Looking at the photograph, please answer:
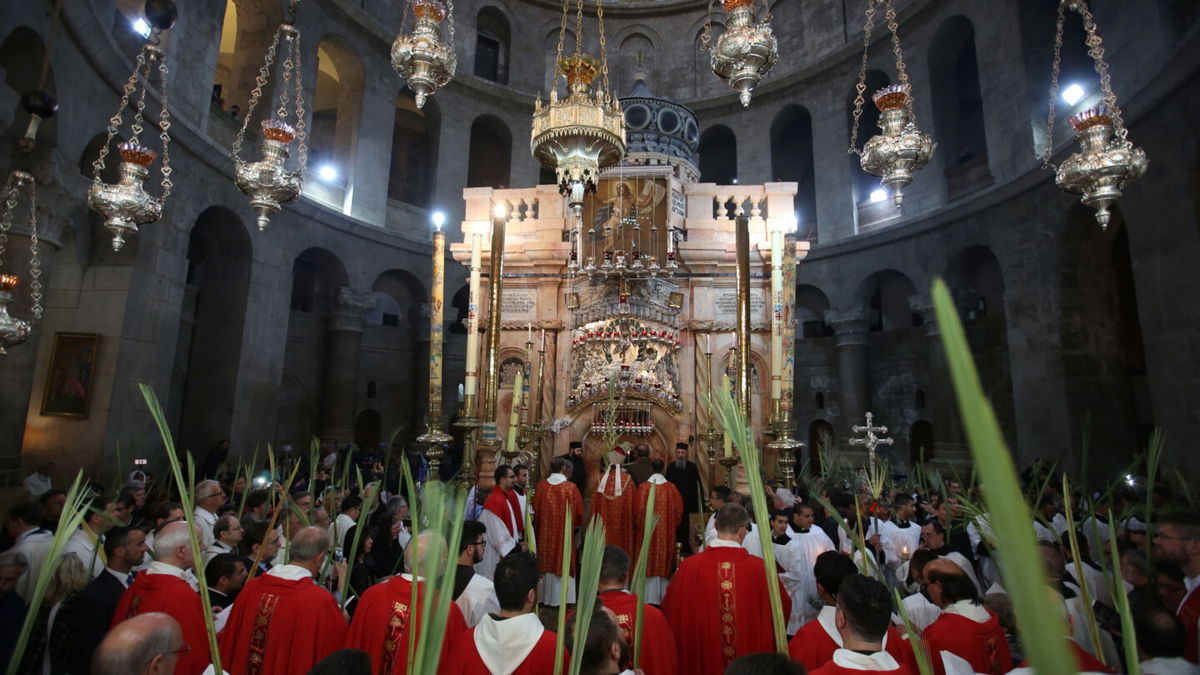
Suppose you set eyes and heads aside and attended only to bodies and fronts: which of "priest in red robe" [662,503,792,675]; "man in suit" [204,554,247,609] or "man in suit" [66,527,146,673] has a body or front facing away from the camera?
the priest in red robe

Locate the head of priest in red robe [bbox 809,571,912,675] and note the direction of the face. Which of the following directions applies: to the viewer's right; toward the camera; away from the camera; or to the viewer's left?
away from the camera

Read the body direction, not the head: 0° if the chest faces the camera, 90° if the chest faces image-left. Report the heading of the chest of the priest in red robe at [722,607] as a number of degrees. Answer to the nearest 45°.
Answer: approximately 180°

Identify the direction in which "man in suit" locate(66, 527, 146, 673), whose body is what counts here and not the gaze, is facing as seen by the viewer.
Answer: to the viewer's right

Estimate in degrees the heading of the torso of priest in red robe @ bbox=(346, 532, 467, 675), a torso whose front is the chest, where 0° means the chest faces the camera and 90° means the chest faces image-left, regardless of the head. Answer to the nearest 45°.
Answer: approximately 225°

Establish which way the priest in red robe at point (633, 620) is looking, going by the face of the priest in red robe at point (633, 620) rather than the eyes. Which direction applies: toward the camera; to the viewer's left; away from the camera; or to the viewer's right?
away from the camera

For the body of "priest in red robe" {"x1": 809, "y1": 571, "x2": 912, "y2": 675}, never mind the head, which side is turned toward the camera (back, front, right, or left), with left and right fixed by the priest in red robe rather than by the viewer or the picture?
back

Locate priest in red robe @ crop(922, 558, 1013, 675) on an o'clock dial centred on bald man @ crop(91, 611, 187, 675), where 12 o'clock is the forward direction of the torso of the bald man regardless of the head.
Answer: The priest in red robe is roughly at 2 o'clock from the bald man.

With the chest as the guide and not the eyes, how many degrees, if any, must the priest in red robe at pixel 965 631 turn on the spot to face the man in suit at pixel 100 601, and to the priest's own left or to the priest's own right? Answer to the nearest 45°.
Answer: approximately 90° to the priest's own left

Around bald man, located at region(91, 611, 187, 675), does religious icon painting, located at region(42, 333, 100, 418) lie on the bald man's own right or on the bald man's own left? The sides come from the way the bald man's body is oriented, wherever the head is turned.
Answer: on the bald man's own left

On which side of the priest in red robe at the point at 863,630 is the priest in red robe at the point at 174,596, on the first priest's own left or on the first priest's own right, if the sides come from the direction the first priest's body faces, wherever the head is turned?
on the first priest's own left

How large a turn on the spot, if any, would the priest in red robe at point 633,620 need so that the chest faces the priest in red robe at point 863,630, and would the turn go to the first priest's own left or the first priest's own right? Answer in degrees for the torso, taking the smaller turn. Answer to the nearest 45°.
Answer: approximately 135° to the first priest's own right

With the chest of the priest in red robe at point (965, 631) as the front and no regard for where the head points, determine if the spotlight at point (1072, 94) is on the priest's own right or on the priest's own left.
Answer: on the priest's own right

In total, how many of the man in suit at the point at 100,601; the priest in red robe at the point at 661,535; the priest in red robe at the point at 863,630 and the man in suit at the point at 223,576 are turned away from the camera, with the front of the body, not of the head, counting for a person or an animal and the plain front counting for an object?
2

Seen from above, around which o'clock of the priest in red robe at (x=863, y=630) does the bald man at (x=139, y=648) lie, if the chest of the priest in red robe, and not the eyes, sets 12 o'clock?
The bald man is roughly at 8 o'clock from the priest in red robe.

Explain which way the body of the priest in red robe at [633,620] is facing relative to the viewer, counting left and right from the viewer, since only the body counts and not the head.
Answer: facing away from the viewer

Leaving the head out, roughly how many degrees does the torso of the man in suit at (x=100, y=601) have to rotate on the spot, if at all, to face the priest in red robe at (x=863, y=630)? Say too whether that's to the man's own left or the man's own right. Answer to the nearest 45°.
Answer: approximately 45° to the man's own right
